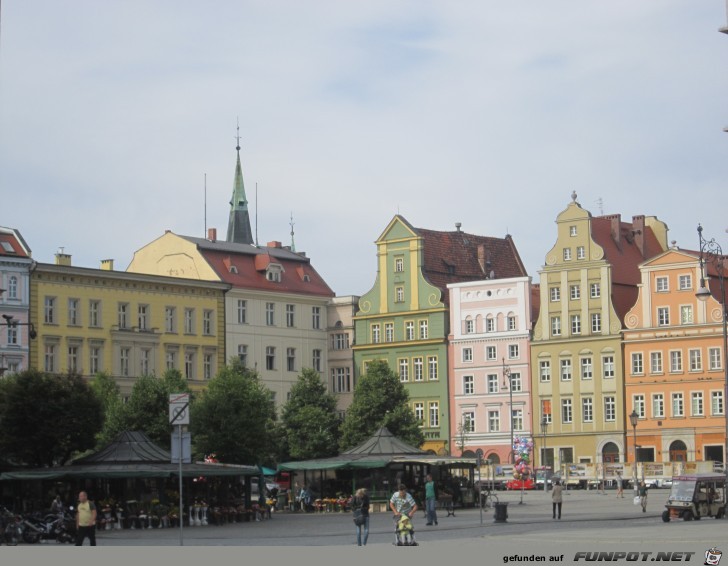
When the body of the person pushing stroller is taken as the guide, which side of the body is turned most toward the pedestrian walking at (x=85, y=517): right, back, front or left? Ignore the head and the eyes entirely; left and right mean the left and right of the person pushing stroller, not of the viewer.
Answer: right

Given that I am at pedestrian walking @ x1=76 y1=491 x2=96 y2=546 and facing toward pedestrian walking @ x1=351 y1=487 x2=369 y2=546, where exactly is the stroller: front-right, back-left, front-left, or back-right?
front-right

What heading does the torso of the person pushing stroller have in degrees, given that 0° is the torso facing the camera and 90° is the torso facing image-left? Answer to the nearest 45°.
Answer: approximately 0°

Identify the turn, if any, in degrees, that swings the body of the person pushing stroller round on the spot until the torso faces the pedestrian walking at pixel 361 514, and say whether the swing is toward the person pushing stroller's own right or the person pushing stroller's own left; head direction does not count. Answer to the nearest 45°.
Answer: approximately 135° to the person pushing stroller's own right
